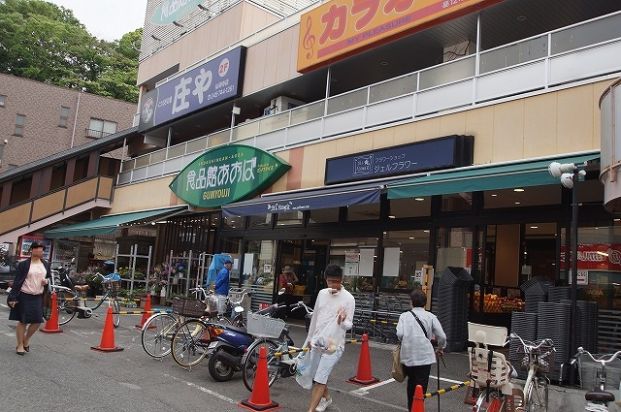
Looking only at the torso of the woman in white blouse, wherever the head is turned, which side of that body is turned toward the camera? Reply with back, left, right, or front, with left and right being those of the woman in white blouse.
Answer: back

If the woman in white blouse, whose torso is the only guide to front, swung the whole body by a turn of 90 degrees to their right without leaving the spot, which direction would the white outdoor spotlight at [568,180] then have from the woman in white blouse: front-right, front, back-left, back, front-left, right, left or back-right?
front-left

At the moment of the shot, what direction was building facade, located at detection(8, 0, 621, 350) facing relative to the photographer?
facing the viewer and to the left of the viewer

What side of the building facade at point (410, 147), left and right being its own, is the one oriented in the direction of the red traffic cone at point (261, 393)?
front

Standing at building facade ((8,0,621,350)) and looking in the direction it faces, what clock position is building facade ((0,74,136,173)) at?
building facade ((0,74,136,173)) is roughly at 3 o'clock from building facade ((8,0,621,350)).

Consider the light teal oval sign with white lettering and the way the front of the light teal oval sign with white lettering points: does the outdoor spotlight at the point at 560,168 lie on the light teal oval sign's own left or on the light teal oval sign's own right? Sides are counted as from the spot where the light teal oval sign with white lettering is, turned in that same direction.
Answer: on the light teal oval sign's own left

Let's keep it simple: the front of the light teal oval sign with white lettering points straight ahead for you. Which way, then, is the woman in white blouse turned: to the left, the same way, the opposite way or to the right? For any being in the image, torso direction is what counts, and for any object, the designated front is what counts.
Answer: the opposite way

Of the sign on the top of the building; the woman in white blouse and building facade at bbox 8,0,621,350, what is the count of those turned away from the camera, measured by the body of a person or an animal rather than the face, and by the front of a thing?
1

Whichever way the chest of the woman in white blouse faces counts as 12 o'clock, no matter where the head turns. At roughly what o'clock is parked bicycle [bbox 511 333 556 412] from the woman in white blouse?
The parked bicycle is roughly at 2 o'clock from the woman in white blouse.

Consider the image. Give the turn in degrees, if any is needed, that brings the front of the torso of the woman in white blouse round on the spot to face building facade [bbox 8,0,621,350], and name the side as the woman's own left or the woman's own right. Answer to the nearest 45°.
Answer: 0° — they already face it

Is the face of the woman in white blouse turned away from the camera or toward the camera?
away from the camera

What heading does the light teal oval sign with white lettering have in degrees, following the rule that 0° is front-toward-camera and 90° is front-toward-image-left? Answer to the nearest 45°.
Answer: approximately 45°

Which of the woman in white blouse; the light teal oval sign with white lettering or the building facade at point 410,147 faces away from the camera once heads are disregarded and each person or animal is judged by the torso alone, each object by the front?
the woman in white blouse
